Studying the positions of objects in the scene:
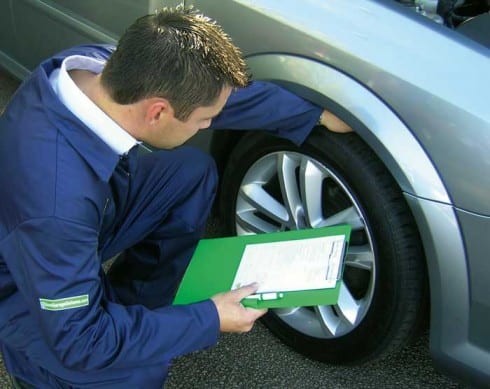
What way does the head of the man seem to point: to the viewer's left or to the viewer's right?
to the viewer's right

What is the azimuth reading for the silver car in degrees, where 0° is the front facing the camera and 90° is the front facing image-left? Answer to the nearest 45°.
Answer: approximately 315°

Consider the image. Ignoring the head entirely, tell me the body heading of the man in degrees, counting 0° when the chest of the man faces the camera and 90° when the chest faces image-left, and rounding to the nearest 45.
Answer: approximately 270°
